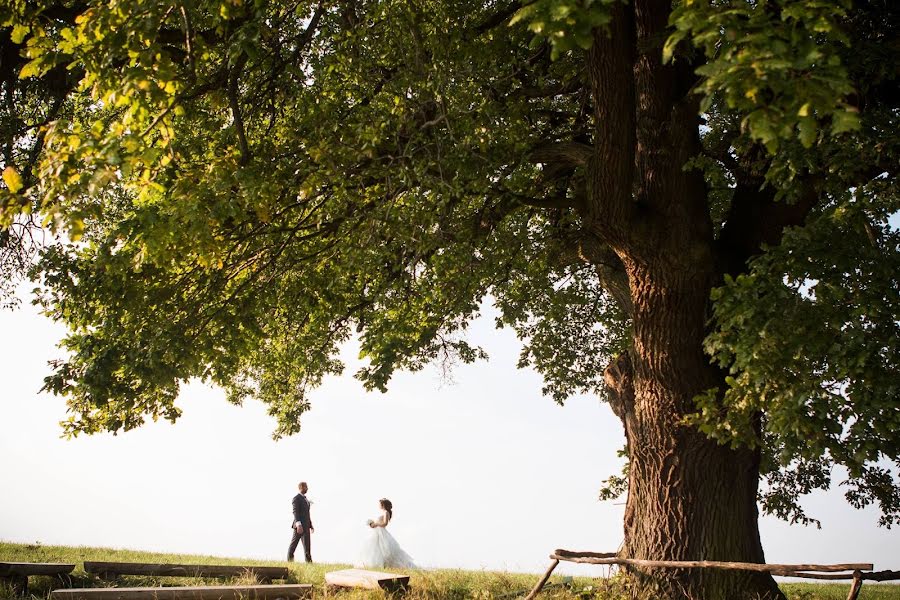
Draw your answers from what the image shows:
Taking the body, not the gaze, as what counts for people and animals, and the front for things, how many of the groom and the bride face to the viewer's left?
1

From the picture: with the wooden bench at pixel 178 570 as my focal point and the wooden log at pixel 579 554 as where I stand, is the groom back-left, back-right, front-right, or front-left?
front-right

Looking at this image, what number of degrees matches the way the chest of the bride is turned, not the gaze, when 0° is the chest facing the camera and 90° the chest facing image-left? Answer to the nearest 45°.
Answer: approximately 90°

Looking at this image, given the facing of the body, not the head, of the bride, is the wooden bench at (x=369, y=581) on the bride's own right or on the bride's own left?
on the bride's own left

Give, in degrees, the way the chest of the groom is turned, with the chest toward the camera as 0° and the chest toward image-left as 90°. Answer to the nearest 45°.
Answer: approximately 270°

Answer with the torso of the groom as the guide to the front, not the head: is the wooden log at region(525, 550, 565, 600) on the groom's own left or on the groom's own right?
on the groom's own right

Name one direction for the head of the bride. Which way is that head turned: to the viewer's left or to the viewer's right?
to the viewer's left

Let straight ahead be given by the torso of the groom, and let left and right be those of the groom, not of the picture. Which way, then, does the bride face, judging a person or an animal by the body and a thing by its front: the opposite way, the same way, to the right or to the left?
the opposite way

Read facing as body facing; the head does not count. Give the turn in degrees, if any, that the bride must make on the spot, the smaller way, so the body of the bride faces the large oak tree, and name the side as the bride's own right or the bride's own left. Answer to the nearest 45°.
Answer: approximately 90° to the bride's own left
